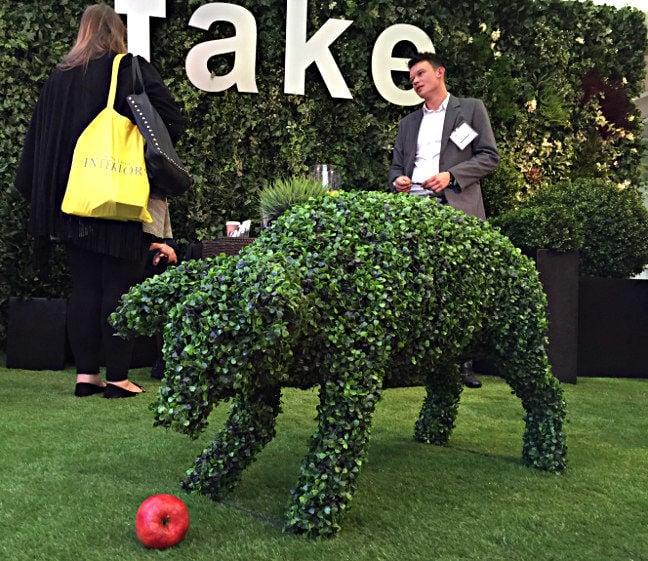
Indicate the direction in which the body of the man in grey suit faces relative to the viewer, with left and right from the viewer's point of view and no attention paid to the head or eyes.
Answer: facing the viewer and to the left of the viewer

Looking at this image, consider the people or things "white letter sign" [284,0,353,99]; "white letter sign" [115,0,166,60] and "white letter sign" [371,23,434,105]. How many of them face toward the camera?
3

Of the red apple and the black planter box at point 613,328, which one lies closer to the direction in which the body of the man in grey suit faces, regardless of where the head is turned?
the red apple

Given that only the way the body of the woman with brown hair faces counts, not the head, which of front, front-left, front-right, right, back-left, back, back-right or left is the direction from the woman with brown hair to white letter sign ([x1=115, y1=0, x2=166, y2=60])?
front-left

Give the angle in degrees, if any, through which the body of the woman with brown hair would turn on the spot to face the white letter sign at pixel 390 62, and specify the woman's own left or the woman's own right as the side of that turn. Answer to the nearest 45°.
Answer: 0° — they already face it

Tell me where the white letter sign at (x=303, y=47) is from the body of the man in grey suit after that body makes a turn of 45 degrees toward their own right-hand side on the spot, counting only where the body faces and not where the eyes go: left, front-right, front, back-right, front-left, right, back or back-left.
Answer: front-right

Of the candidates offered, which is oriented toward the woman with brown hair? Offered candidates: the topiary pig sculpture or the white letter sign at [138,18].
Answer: the white letter sign

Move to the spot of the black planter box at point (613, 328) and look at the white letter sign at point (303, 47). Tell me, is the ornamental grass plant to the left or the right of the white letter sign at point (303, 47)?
left

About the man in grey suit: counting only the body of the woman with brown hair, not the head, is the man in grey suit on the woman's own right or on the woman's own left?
on the woman's own right

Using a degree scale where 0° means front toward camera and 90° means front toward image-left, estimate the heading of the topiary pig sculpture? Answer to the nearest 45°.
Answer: approximately 45°

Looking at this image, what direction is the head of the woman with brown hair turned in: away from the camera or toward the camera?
away from the camera

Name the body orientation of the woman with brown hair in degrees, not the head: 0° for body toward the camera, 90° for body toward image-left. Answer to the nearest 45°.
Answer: approximately 225°

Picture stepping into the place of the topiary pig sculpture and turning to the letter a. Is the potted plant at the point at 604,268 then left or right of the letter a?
right

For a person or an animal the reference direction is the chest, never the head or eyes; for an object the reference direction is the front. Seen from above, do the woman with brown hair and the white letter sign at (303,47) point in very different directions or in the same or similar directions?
very different directions
